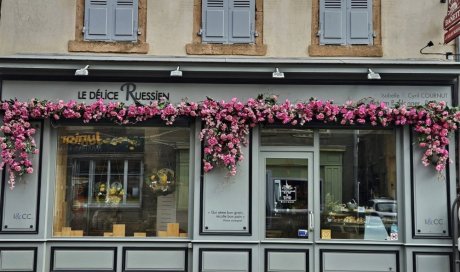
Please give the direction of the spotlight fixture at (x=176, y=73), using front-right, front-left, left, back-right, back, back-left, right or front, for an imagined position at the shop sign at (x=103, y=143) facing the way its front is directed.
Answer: front-left

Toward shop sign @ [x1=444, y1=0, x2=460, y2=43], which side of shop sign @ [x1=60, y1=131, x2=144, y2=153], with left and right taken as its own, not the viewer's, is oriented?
left

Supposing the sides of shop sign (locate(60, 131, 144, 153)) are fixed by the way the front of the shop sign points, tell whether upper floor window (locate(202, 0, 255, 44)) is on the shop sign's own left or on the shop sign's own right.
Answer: on the shop sign's own left

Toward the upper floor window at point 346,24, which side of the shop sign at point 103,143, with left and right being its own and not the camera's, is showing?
left

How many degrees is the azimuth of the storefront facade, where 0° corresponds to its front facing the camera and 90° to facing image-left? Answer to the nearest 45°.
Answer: approximately 0°

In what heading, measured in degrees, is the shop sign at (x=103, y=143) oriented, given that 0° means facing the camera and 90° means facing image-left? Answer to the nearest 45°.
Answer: approximately 0°

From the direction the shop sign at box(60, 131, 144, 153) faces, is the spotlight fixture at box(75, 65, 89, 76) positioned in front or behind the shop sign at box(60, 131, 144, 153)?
in front
